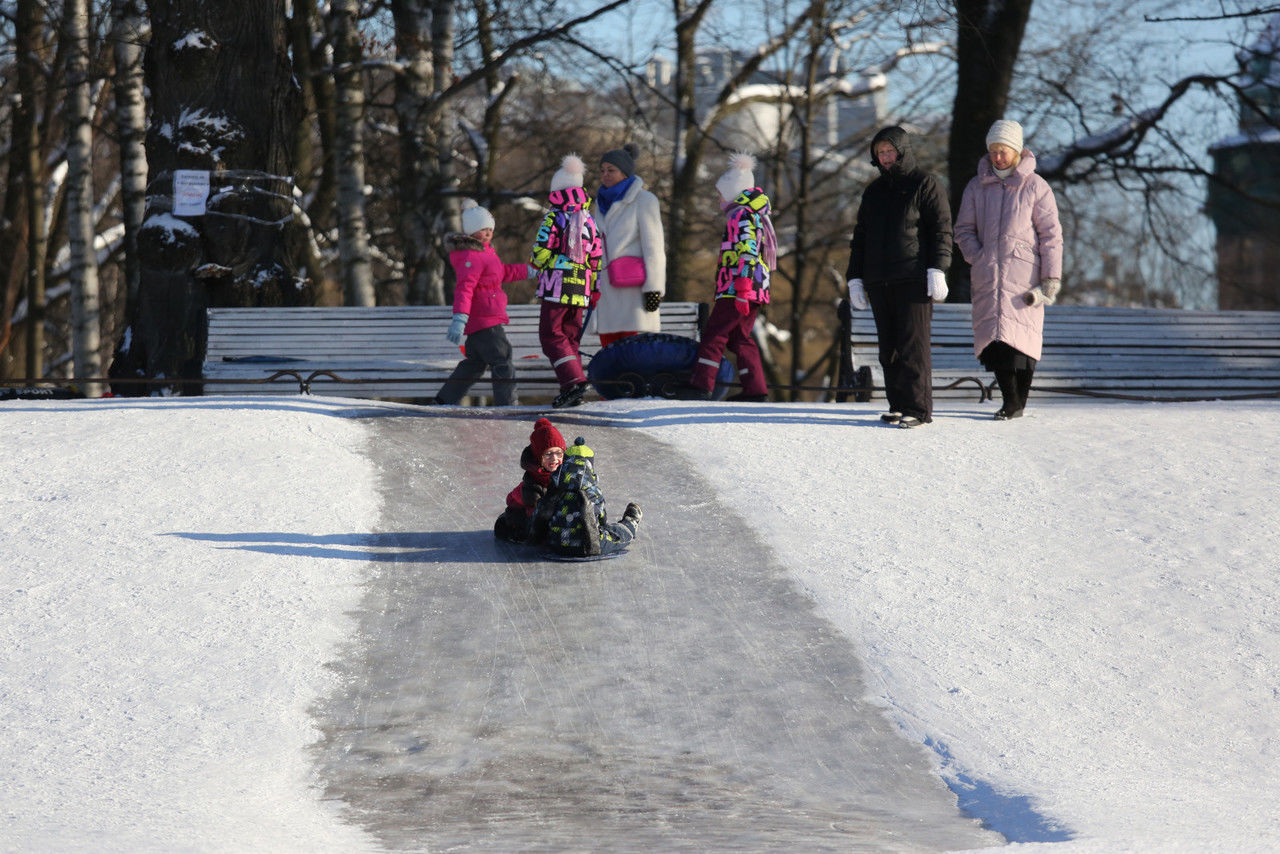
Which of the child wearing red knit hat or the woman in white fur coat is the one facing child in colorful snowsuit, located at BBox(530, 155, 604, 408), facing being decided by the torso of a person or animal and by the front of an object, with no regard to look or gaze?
the woman in white fur coat

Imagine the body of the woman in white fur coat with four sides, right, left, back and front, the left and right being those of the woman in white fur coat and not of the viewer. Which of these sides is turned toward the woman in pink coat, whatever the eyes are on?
left

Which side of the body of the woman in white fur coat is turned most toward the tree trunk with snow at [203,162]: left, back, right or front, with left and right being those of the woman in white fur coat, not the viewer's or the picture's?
right

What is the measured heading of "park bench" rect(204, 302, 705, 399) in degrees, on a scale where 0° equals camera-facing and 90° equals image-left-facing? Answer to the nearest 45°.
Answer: approximately 0°

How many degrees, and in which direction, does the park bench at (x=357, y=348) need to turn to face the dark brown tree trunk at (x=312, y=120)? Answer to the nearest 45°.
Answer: approximately 180°

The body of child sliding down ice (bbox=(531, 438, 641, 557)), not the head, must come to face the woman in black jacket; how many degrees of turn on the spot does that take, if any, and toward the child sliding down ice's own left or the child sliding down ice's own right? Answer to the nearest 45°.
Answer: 0° — they already face them

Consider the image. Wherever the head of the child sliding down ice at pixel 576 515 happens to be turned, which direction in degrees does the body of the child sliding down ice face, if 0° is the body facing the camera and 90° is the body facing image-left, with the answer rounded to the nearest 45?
approximately 225°

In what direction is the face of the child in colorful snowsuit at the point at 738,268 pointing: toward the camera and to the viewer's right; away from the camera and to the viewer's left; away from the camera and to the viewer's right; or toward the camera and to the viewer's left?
away from the camera and to the viewer's left
